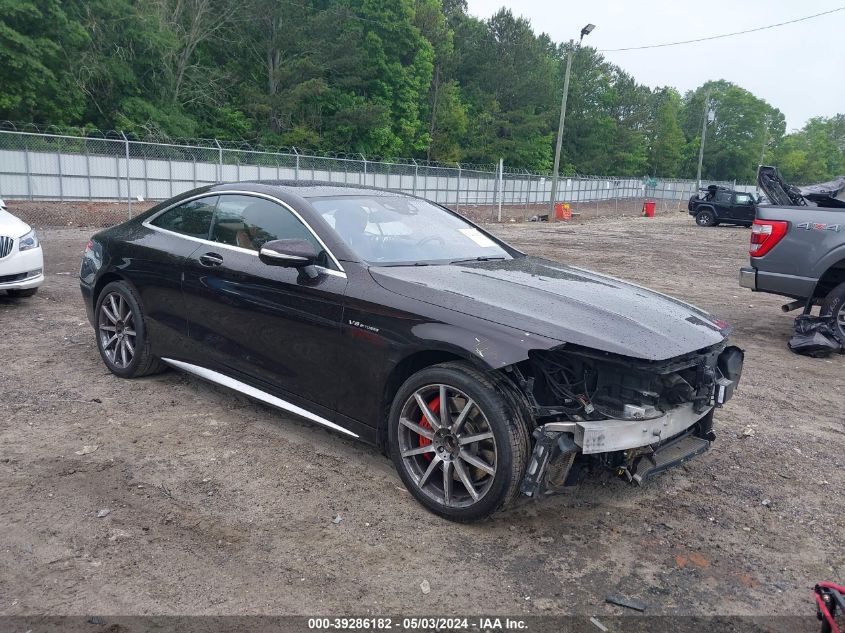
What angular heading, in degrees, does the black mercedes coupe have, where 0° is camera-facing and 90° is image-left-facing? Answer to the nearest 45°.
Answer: approximately 315°

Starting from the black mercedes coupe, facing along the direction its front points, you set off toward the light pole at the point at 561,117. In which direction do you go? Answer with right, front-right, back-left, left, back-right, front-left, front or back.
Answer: back-left

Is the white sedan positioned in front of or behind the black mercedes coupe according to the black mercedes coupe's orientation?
behind

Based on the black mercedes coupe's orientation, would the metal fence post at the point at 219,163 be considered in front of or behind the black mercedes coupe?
behind

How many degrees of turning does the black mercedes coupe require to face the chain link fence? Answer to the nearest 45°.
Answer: approximately 180°

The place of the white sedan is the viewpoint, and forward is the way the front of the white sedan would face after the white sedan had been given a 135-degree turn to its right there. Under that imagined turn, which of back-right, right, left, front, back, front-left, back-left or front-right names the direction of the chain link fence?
right

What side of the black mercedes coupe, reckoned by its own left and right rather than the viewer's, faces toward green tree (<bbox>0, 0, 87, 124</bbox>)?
back

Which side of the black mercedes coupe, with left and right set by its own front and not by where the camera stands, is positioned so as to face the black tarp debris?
left
